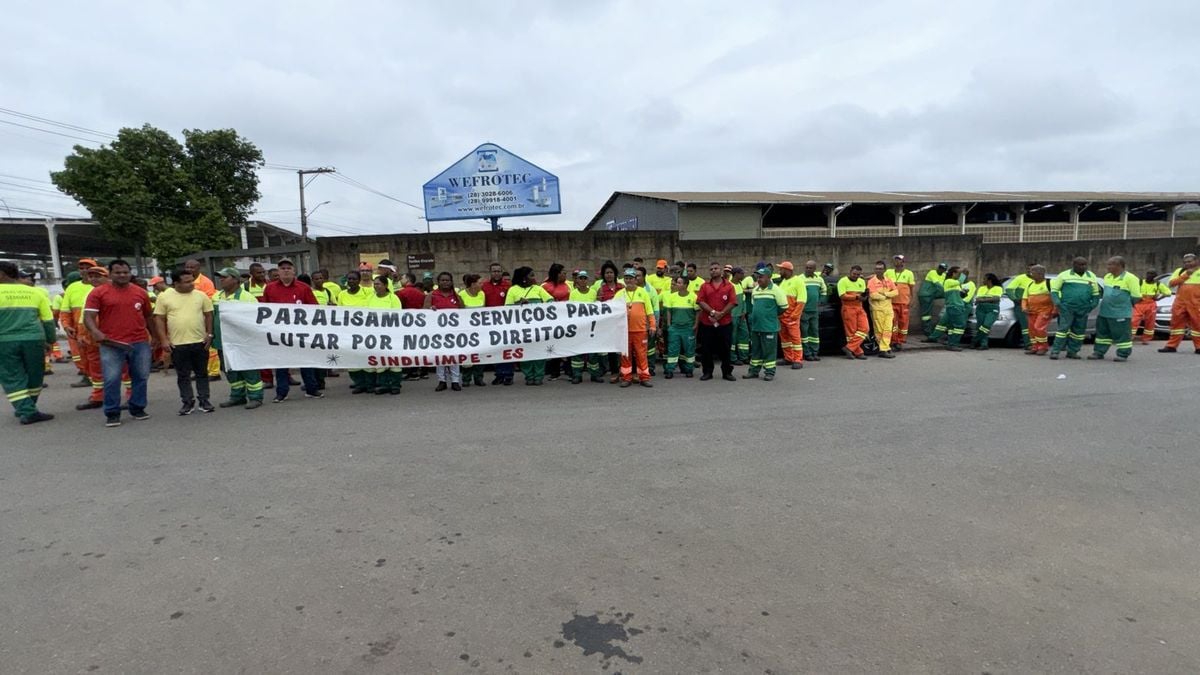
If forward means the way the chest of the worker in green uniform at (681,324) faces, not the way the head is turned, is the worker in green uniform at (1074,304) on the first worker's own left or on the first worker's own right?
on the first worker's own left

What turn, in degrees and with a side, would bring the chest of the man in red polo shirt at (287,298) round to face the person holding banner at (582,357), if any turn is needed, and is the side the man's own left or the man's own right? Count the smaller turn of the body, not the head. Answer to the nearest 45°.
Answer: approximately 90° to the man's own left

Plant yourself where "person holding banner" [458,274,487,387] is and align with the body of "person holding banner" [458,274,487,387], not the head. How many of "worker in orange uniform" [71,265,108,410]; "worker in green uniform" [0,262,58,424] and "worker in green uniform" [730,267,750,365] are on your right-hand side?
2

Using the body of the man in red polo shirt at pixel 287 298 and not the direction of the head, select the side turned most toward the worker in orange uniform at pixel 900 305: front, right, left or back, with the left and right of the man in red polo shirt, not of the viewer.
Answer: left

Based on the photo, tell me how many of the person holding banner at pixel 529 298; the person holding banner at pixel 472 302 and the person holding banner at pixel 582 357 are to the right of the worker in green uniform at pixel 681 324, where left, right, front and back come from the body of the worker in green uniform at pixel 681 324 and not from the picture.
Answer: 3

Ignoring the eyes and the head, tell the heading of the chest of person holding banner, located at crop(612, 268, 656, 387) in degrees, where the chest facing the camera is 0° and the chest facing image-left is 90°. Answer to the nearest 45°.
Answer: approximately 0°

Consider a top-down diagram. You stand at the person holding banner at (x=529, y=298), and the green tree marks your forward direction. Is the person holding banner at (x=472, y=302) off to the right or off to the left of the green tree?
left
